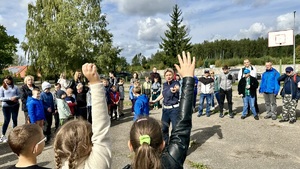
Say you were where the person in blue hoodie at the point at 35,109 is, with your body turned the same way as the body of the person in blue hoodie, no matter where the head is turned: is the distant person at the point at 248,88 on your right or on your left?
on your left

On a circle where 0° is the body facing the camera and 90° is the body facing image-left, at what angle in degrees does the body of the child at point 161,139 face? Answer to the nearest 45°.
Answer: approximately 180°

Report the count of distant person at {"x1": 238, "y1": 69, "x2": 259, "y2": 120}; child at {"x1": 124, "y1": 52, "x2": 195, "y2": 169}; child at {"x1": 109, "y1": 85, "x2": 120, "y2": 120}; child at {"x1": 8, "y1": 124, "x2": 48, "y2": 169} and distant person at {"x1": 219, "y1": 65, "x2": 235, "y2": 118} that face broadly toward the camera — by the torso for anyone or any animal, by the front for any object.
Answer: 3

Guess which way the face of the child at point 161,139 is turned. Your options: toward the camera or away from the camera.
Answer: away from the camera

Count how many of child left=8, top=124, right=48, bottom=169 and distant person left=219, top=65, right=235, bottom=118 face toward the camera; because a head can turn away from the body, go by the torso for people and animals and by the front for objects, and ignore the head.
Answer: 1

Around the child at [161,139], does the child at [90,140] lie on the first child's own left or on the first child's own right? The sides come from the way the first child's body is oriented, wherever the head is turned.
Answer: on the first child's own left

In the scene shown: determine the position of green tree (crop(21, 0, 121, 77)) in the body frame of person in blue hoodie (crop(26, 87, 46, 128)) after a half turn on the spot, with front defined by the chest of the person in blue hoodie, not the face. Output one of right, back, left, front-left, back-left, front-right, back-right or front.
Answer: front-right

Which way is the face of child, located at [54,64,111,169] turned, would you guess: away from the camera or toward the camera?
away from the camera
